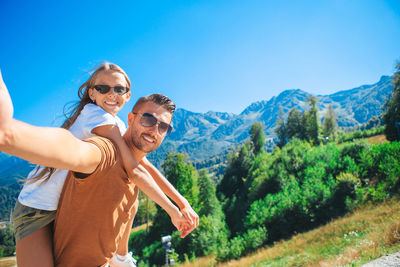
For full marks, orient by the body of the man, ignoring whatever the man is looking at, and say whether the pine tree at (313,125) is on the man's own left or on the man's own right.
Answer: on the man's own left
